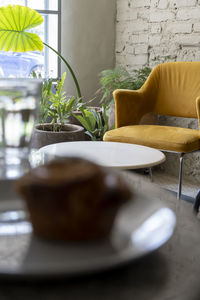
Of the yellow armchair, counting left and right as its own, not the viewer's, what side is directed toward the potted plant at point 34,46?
right

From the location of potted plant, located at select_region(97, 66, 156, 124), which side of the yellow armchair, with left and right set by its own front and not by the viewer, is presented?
right

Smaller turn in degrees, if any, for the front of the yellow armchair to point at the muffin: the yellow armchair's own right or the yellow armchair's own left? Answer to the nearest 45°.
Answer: approximately 45° to the yellow armchair's own left

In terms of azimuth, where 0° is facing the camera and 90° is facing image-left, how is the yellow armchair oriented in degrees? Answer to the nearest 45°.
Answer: approximately 45°

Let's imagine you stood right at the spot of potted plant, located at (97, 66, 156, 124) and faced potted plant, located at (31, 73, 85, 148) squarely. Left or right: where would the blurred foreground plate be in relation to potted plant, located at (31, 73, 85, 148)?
left

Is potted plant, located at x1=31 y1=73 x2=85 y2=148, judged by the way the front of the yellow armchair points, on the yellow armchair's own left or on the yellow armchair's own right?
on the yellow armchair's own right
